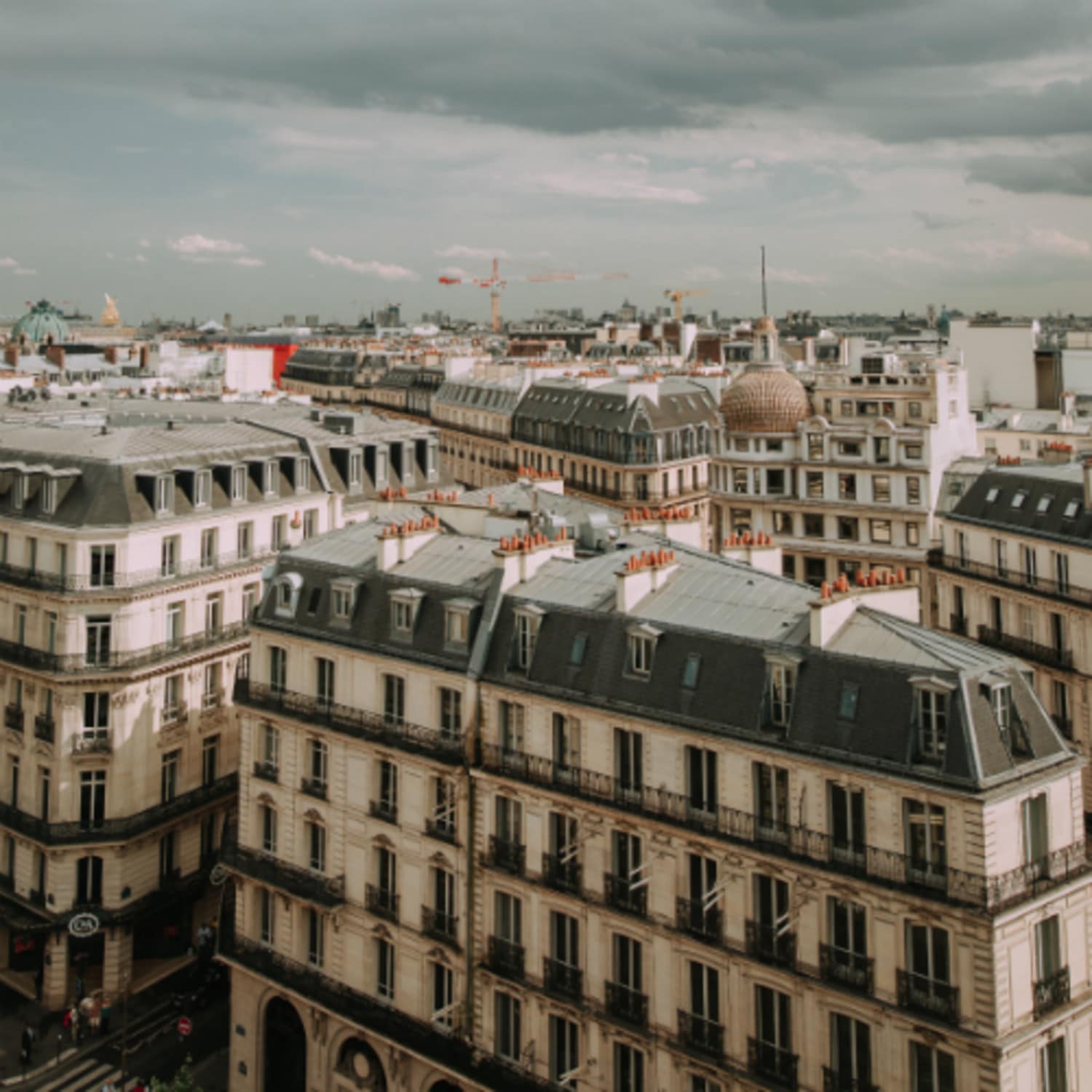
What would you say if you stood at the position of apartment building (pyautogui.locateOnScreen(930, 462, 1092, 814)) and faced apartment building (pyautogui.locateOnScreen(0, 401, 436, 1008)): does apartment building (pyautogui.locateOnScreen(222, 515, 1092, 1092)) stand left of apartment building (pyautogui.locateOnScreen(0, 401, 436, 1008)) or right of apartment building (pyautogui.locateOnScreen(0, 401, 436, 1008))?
left

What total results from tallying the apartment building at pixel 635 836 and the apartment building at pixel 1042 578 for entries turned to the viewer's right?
0

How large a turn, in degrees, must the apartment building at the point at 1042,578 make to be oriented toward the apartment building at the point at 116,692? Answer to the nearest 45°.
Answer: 0° — it already faces it

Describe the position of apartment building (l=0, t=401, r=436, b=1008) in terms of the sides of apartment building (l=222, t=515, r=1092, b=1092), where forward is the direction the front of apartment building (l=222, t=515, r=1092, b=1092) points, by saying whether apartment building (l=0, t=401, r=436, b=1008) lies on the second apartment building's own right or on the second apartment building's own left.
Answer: on the second apartment building's own right
